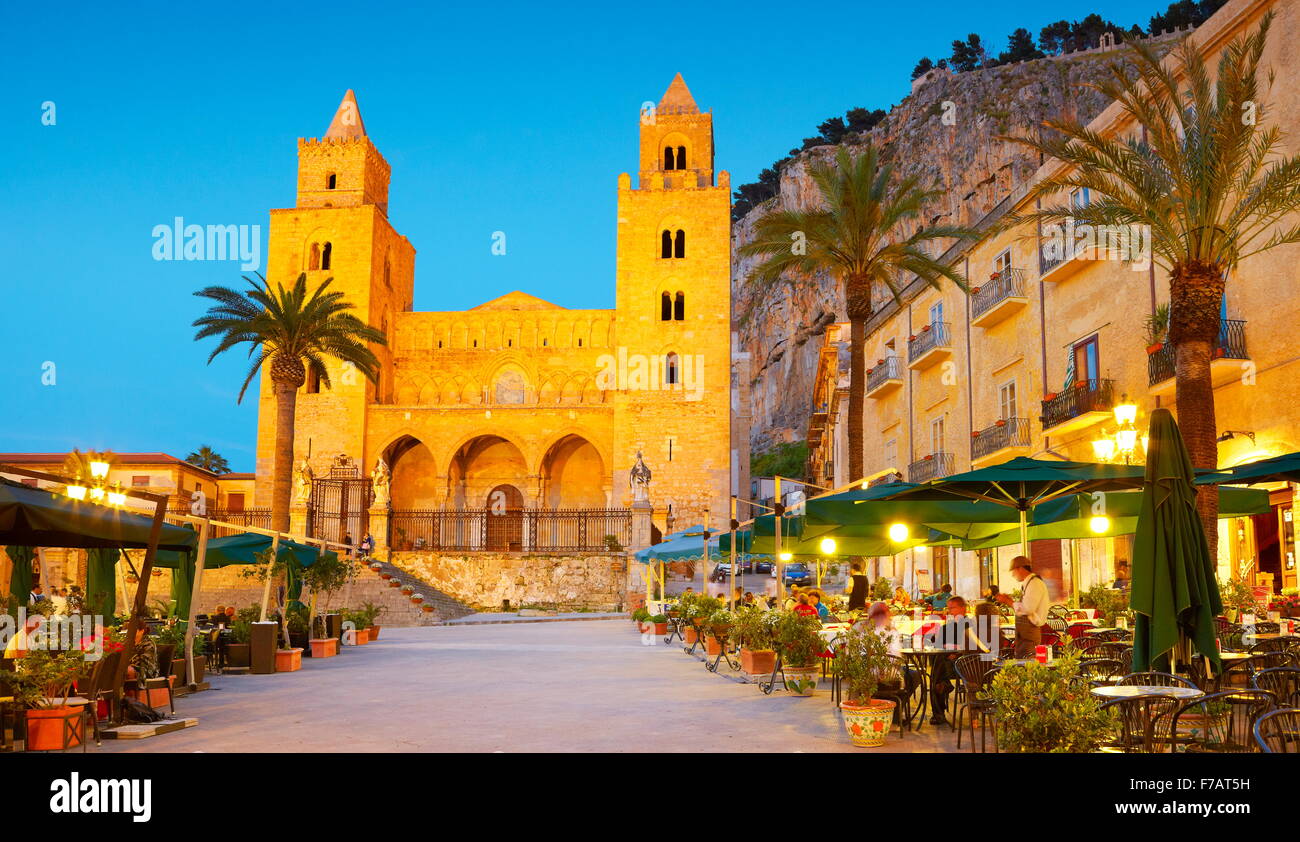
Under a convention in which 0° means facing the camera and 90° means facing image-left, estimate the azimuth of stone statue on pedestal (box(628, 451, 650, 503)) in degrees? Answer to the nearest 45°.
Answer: approximately 0°

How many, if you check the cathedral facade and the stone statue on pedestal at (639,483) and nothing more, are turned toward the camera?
2

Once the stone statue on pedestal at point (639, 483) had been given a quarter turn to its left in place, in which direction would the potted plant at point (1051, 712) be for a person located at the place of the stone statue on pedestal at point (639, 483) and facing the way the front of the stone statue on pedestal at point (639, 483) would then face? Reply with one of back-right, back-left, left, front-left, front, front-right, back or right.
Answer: right

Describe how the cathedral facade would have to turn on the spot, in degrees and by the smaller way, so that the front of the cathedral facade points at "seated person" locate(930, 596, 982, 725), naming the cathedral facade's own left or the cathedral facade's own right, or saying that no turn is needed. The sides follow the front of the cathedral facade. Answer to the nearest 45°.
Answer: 0° — it already faces them

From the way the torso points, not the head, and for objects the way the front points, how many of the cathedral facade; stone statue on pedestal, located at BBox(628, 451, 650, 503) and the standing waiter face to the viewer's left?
1

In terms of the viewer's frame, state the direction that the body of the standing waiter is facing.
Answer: to the viewer's left

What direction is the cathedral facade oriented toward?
toward the camera

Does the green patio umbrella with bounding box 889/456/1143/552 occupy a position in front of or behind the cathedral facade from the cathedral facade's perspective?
in front
